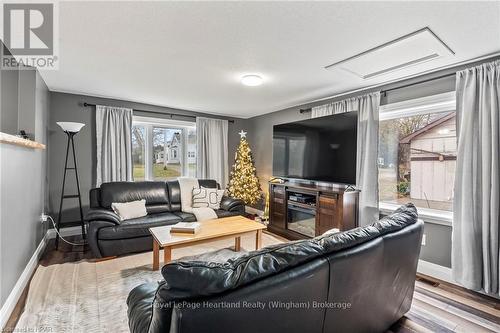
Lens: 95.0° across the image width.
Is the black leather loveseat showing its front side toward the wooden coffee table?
yes

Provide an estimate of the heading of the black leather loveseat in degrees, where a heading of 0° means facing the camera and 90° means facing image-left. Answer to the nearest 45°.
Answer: approximately 315°

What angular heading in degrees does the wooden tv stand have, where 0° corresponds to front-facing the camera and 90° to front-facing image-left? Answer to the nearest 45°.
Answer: approximately 45°

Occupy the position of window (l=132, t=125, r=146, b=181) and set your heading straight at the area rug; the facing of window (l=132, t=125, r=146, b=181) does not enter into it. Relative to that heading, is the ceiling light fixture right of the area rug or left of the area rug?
left

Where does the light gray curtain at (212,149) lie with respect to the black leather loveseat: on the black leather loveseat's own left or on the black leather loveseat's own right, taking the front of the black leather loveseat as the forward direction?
on the black leather loveseat's own left

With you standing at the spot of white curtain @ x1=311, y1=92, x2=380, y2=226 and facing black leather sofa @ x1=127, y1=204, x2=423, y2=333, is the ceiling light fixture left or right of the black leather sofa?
right

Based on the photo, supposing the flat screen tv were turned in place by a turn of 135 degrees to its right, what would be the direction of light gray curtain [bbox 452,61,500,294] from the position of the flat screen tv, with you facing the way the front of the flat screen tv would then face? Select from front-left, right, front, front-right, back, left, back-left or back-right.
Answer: back-right
